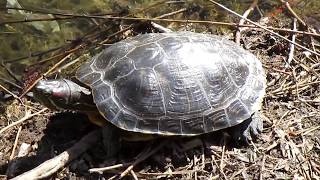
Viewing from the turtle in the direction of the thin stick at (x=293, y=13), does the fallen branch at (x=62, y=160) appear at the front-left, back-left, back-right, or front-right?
back-left

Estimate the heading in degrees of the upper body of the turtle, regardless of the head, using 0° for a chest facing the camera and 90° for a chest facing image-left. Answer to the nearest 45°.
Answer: approximately 90°

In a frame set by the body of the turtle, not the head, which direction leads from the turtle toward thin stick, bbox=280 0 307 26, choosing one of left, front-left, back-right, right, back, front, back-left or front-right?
back-right
